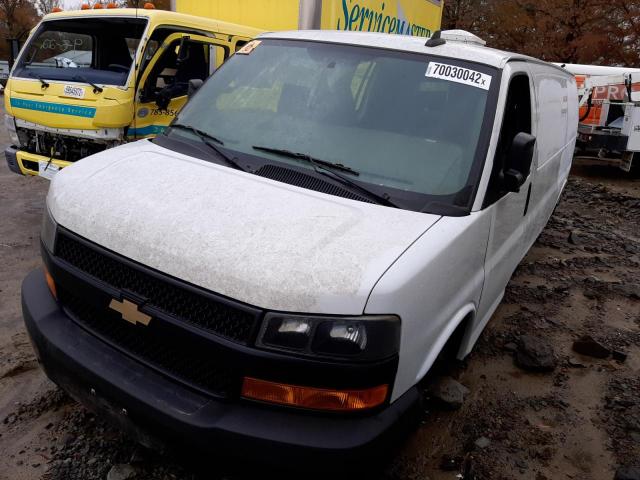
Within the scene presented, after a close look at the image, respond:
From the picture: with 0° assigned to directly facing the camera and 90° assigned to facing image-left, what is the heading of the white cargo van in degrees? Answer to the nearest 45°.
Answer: approximately 45°

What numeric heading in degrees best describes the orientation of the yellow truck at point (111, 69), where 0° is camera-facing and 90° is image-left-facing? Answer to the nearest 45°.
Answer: approximately 45°

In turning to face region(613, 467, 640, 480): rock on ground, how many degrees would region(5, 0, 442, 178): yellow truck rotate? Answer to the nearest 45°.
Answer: approximately 90° to its left

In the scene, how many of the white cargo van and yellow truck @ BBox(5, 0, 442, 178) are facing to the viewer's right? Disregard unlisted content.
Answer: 0

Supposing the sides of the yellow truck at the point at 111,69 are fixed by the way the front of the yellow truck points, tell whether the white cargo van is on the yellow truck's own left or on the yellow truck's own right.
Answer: on the yellow truck's own left

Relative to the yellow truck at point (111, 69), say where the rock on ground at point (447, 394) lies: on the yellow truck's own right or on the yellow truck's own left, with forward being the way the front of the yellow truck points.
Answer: on the yellow truck's own left

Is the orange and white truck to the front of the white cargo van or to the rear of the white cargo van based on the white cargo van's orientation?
to the rear

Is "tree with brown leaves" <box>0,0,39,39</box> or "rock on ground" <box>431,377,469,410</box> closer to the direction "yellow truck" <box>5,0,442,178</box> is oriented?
the rock on ground

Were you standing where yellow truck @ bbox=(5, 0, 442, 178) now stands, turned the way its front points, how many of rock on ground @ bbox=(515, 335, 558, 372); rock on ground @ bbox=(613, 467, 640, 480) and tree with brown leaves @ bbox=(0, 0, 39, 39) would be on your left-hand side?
2

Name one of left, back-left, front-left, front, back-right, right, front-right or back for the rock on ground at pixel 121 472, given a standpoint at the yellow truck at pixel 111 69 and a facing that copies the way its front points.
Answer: front-left
